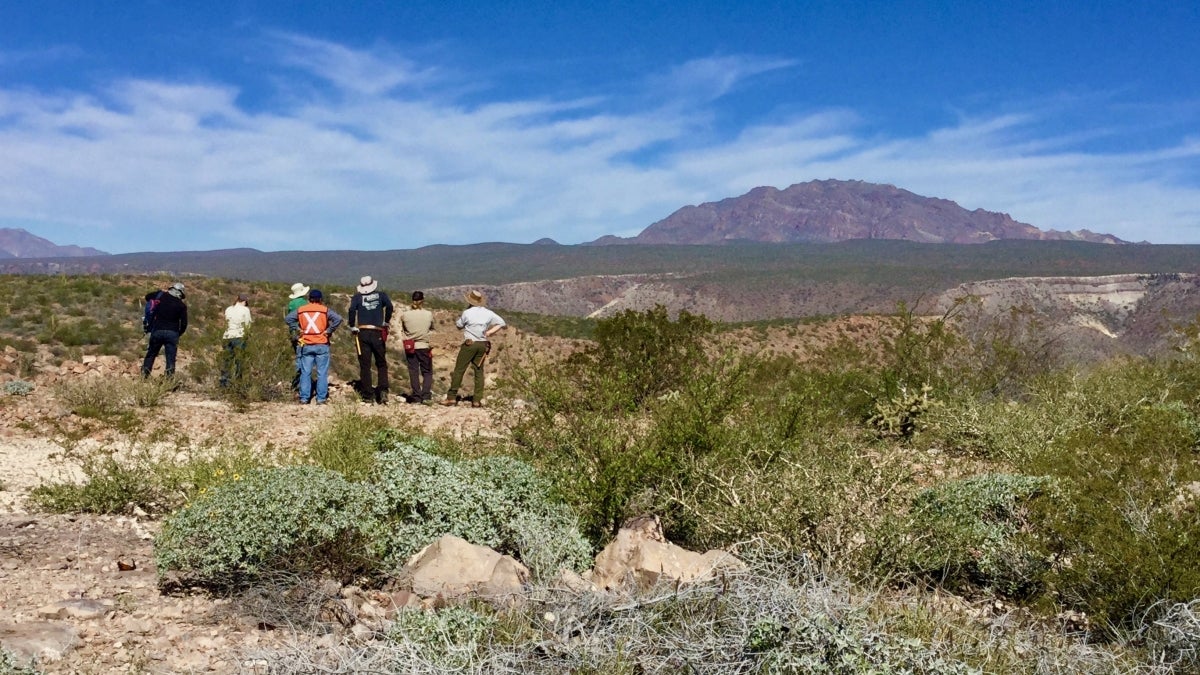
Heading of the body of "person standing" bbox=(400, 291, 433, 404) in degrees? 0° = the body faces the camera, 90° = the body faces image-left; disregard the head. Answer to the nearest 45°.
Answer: approximately 180°

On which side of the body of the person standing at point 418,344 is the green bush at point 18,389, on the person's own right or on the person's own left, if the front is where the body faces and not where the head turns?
on the person's own left

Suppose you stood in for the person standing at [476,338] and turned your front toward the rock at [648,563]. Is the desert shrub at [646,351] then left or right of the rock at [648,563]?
left

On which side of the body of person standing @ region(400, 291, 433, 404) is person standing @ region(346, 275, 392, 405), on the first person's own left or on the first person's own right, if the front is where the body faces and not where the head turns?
on the first person's own left

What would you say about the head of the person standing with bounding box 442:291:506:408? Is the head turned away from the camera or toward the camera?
away from the camera

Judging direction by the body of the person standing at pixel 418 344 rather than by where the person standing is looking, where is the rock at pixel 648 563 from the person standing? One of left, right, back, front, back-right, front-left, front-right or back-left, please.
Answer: back

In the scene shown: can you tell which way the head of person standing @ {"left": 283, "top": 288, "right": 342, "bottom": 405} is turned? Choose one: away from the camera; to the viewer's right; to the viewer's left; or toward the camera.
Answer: away from the camera

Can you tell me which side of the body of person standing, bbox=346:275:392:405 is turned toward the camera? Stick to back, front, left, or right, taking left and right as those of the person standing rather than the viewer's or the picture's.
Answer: back

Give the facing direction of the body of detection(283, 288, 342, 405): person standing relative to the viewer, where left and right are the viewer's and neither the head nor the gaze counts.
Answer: facing away from the viewer

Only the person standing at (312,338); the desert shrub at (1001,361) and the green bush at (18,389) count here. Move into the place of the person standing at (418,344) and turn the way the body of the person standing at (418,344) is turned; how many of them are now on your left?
2

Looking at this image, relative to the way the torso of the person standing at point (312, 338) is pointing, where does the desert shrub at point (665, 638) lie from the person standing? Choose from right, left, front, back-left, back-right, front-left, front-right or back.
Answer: back

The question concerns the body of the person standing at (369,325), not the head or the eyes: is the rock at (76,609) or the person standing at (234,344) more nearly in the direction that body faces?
the person standing

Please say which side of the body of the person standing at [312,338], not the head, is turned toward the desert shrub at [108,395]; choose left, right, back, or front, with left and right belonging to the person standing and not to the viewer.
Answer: left

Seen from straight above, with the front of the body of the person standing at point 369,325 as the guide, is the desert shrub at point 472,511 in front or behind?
behind
